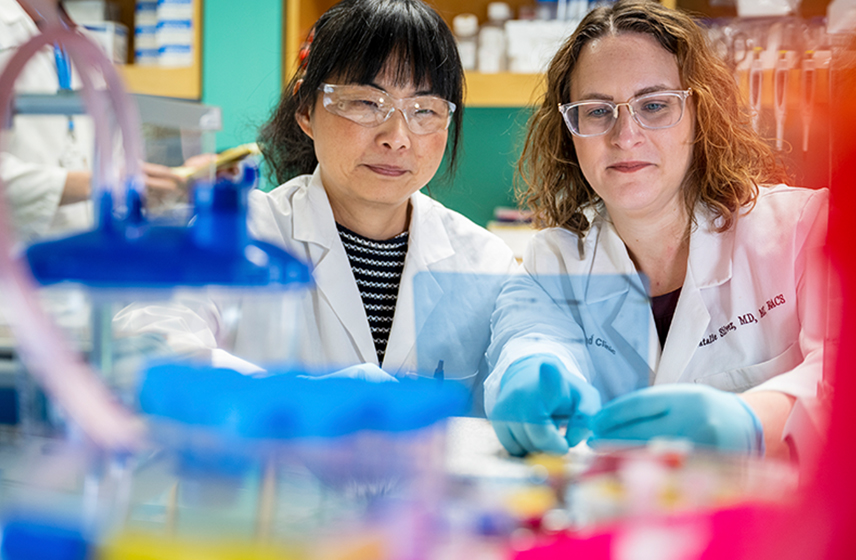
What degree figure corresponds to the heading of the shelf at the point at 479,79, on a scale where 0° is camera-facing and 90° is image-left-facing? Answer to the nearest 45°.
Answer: approximately 0°

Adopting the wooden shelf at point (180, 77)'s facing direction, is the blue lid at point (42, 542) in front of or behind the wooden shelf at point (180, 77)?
in front

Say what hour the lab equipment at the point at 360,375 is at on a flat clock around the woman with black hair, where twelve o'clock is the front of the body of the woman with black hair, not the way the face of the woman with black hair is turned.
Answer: The lab equipment is roughly at 12 o'clock from the woman with black hair.

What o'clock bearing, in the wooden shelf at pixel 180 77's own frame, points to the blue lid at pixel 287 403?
The blue lid is roughly at 12 o'clock from the wooden shelf.

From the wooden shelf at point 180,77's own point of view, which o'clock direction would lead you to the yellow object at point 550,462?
The yellow object is roughly at 12 o'clock from the wooden shelf.

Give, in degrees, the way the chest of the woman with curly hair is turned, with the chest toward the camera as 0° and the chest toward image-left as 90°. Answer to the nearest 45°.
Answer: approximately 0°

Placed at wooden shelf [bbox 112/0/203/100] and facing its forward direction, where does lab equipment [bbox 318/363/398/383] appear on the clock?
The lab equipment is roughly at 12 o'clock from the wooden shelf.

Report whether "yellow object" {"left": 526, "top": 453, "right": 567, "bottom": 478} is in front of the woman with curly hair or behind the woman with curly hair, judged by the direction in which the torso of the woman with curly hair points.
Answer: in front

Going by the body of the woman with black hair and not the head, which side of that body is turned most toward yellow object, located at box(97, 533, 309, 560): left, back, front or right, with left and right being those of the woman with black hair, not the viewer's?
front
